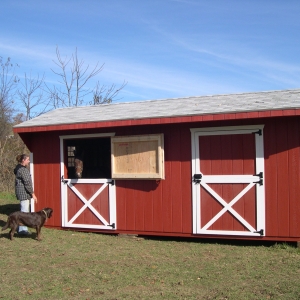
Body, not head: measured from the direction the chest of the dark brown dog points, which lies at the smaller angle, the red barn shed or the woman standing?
the red barn shed

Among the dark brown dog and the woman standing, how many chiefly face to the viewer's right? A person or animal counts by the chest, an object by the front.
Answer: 2

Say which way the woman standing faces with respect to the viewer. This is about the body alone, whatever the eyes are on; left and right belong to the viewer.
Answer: facing to the right of the viewer

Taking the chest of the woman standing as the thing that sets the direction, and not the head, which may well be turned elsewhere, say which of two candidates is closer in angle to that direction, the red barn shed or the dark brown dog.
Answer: the red barn shed

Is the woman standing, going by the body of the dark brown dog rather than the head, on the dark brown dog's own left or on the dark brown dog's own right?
on the dark brown dog's own left

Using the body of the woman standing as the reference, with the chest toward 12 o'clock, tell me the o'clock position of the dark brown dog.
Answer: The dark brown dog is roughly at 3 o'clock from the woman standing.

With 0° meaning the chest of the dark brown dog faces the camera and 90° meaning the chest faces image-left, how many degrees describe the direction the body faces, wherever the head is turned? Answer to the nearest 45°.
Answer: approximately 270°
